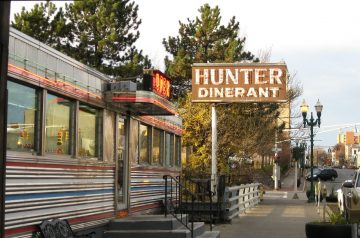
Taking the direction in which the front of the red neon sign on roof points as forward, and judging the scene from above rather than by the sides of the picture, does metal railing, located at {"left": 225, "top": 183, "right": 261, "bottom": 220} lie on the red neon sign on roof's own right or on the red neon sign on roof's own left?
on the red neon sign on roof's own left

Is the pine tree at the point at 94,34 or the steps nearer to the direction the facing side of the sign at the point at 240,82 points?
the steps

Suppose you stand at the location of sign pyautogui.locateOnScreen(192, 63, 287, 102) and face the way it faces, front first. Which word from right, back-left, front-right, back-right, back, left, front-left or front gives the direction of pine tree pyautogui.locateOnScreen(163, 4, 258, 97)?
back

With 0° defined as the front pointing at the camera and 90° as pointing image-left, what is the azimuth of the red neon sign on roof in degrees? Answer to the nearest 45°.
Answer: approximately 315°

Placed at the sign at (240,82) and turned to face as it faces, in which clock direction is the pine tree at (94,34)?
The pine tree is roughly at 5 o'clock from the sign.

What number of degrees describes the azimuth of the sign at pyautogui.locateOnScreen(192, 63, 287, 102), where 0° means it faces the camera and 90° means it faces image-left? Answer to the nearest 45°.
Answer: approximately 0°

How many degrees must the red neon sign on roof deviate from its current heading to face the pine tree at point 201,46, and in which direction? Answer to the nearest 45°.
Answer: approximately 135° to its left

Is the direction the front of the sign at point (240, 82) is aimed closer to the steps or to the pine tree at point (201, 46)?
the steps
